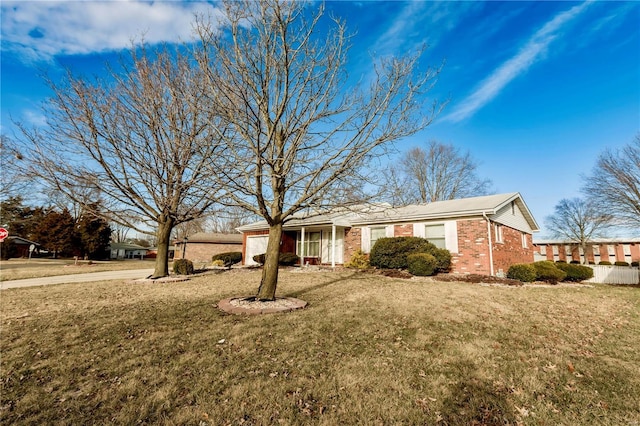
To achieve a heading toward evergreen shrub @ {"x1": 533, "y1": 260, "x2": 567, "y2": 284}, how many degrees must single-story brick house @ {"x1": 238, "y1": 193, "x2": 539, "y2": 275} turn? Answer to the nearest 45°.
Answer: approximately 90° to its left

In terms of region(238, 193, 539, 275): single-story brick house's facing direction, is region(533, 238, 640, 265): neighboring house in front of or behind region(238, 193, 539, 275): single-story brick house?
behind

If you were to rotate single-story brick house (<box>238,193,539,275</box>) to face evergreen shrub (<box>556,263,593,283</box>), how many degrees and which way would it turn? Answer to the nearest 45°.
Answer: approximately 135° to its left

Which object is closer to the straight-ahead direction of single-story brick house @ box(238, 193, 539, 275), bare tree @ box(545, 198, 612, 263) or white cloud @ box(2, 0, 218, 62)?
the white cloud

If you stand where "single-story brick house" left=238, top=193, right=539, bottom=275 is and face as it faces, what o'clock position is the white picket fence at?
The white picket fence is roughly at 7 o'clock from the single-story brick house.

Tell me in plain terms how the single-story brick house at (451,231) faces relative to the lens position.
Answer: facing the viewer and to the left of the viewer

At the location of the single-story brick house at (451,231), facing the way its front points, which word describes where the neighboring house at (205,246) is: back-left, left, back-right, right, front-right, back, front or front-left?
right

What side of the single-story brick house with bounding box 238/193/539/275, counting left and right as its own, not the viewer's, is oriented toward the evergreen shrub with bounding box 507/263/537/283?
left

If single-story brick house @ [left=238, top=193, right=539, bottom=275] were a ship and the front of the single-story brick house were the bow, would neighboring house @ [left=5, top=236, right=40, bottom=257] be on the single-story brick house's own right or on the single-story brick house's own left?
on the single-story brick house's own right
